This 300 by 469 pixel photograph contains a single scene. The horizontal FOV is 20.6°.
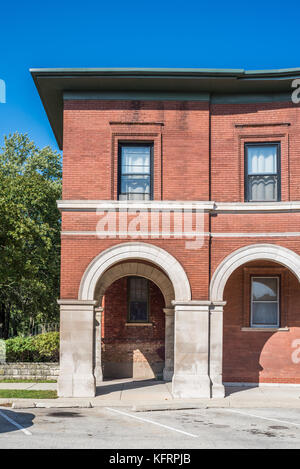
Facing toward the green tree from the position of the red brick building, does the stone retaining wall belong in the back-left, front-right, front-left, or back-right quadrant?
front-left

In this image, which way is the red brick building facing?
toward the camera

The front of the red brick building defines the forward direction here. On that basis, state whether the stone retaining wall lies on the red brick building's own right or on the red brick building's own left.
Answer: on the red brick building's own right

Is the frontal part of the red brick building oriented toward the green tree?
no
